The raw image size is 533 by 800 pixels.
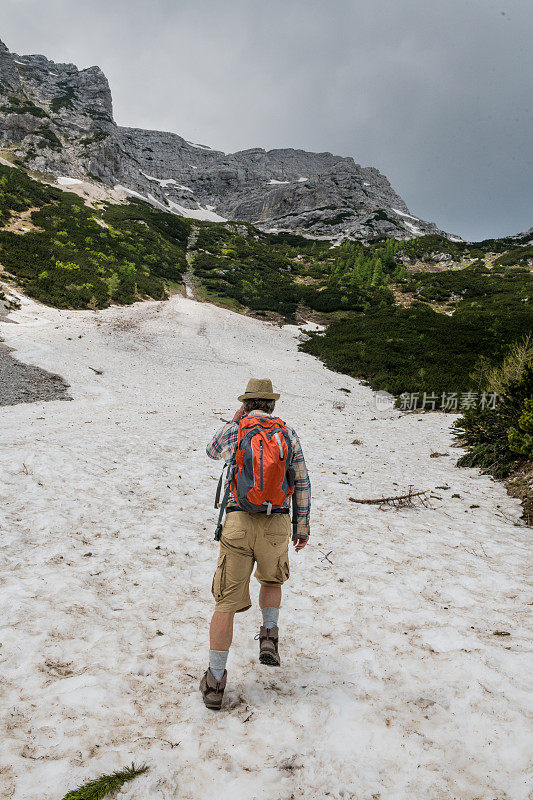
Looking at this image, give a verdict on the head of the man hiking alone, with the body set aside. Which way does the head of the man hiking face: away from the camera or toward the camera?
away from the camera

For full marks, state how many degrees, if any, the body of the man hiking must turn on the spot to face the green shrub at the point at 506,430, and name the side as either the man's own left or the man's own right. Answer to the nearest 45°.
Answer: approximately 45° to the man's own right

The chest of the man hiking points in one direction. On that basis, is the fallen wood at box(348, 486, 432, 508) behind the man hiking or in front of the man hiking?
in front

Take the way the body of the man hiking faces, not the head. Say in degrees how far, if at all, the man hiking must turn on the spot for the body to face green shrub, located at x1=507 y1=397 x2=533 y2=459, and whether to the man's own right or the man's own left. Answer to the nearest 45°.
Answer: approximately 45° to the man's own right

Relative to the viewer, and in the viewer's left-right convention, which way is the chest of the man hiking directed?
facing away from the viewer
